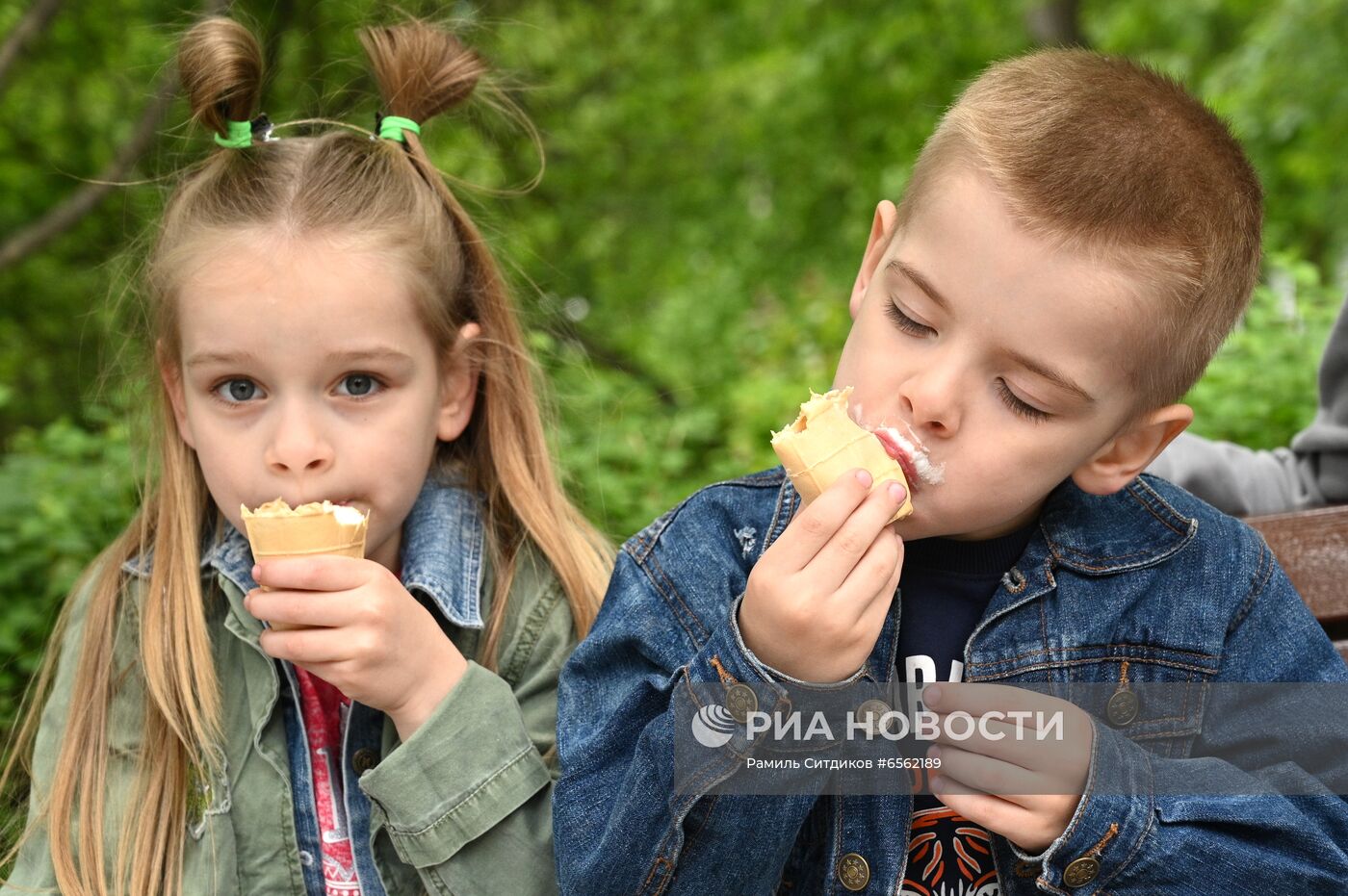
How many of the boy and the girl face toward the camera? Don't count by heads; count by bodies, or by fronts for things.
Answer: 2

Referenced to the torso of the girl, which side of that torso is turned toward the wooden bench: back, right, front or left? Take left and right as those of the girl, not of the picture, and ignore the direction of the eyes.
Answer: left

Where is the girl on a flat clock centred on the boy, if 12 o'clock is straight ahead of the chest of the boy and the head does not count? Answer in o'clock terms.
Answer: The girl is roughly at 3 o'clock from the boy.

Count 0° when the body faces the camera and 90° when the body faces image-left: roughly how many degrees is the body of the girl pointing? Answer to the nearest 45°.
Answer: approximately 0°
